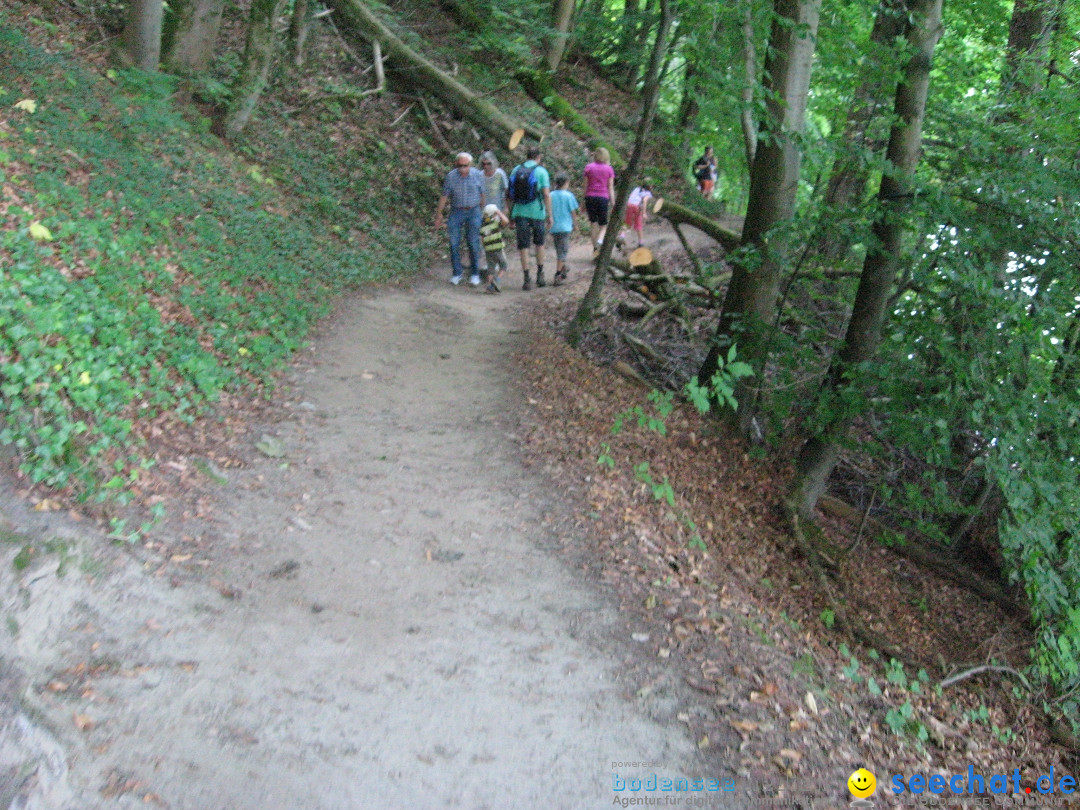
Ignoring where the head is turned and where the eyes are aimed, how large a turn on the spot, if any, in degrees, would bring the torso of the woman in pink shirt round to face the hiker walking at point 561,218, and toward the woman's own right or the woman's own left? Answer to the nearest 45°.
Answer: approximately 135° to the woman's own left

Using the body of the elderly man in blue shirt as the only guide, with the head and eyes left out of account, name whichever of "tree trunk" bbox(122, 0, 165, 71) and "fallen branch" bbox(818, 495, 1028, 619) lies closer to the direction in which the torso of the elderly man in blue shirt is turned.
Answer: the fallen branch

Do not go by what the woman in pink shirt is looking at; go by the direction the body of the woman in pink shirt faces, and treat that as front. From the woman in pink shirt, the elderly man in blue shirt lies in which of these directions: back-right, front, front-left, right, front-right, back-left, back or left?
back-left

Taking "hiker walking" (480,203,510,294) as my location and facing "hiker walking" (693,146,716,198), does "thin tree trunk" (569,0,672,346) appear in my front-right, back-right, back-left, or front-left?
back-right

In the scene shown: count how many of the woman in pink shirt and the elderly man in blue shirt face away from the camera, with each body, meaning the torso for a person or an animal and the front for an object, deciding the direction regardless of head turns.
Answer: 1

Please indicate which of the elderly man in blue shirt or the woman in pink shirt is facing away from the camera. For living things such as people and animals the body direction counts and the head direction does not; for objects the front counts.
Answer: the woman in pink shirt

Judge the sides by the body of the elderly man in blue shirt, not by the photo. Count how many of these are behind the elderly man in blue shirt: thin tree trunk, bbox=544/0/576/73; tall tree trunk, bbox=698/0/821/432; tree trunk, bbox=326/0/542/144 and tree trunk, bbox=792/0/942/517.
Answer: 2

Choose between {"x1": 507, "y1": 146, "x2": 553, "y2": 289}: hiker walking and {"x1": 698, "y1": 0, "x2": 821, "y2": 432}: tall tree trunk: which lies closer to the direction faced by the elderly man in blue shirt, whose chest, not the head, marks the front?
the tall tree trunk

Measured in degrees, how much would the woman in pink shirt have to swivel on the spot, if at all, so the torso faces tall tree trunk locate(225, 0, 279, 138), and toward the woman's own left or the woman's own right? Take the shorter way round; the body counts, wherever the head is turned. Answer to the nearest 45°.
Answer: approximately 90° to the woman's own left

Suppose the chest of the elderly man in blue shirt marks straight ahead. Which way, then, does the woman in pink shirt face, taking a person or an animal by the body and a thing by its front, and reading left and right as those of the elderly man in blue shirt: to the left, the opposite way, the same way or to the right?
the opposite way

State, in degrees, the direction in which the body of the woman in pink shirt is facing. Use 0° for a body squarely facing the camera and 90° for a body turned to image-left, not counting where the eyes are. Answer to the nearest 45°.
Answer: approximately 180°

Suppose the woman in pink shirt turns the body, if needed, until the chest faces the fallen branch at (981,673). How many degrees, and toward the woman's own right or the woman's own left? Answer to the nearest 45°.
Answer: approximately 135° to the woman's own right

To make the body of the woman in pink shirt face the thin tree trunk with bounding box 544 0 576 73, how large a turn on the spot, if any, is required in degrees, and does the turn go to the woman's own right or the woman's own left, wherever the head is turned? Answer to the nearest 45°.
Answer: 0° — they already face it

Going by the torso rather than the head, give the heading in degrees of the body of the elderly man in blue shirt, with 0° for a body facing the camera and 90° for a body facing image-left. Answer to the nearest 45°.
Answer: approximately 0°
